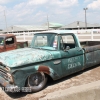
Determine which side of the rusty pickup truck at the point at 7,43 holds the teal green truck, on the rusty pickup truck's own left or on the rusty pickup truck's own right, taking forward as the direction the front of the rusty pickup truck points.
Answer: on the rusty pickup truck's own left

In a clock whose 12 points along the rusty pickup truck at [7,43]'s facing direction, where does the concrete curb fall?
The concrete curb is roughly at 10 o'clock from the rusty pickup truck.

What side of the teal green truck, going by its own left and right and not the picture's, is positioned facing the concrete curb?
left

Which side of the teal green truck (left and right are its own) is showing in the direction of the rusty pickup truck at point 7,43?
right

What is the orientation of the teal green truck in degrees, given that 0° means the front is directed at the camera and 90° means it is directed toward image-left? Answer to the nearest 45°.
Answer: approximately 45°
